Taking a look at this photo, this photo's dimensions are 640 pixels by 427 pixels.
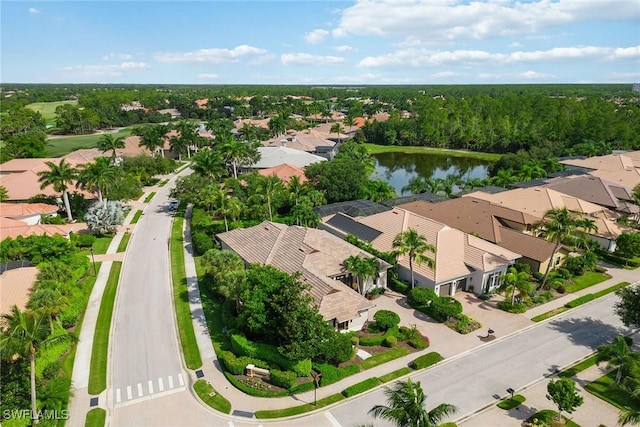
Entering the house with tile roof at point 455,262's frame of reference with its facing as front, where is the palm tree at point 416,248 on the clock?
The palm tree is roughly at 3 o'clock from the house with tile roof.

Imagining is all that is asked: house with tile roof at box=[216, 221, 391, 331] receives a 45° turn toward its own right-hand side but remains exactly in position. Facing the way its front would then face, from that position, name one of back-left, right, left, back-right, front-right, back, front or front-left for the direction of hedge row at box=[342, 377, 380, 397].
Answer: front

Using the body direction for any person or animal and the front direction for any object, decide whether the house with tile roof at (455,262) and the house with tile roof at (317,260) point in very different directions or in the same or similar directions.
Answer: same or similar directions

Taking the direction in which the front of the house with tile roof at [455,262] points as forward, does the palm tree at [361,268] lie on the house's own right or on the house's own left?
on the house's own right

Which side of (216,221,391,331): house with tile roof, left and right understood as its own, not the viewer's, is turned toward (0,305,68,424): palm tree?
right

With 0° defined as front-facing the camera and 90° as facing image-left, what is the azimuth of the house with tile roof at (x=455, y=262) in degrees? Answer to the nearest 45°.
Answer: approximately 315°

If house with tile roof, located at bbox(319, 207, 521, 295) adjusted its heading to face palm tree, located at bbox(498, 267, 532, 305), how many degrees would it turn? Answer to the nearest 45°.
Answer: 0° — it already faces it

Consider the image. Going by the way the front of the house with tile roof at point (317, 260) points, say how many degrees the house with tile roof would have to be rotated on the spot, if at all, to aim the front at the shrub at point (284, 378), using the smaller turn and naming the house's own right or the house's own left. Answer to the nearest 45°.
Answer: approximately 45° to the house's own right

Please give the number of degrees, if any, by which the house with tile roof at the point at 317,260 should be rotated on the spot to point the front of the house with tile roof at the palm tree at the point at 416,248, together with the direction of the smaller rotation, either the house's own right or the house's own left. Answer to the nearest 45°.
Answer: approximately 45° to the house's own left

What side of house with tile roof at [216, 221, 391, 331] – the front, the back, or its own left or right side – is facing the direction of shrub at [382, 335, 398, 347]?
front

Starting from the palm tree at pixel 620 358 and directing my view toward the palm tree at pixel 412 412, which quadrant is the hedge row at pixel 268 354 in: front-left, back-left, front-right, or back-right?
front-right

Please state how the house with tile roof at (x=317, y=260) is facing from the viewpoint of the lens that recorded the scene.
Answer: facing the viewer and to the right of the viewer

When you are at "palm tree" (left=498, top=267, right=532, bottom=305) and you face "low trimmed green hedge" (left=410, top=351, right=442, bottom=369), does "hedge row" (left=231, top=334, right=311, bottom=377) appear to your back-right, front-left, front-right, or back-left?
front-right

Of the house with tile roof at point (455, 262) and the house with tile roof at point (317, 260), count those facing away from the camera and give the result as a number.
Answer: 0
